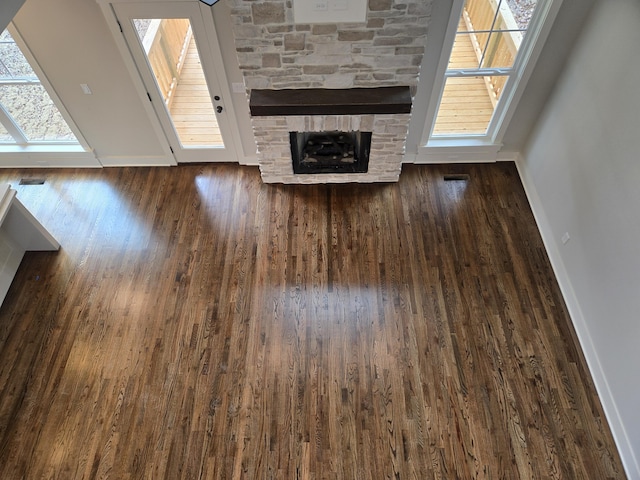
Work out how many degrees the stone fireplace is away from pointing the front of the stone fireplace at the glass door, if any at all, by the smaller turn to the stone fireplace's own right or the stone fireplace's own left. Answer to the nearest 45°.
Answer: approximately 90° to the stone fireplace's own right

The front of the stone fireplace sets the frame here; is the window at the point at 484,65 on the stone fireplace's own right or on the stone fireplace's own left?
on the stone fireplace's own left

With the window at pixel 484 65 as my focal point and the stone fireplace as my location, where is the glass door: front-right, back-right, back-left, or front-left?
back-left

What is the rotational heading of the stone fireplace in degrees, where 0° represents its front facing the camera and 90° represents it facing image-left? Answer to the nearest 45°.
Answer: approximately 0°
